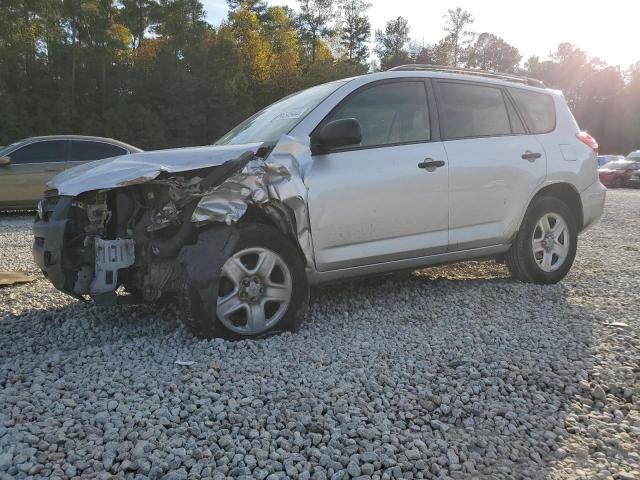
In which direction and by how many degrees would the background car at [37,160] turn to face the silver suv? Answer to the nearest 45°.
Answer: approximately 90° to its left

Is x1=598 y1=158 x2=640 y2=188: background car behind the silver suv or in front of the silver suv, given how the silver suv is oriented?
behind

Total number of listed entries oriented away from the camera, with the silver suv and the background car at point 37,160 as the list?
0

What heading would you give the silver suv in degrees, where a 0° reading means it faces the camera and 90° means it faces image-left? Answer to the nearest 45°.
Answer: approximately 45°

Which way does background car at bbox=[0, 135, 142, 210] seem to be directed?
to the viewer's left

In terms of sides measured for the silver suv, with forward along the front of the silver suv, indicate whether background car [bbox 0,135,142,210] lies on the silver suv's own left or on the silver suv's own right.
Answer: on the silver suv's own right

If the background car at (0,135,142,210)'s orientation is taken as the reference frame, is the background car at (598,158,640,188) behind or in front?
behind
